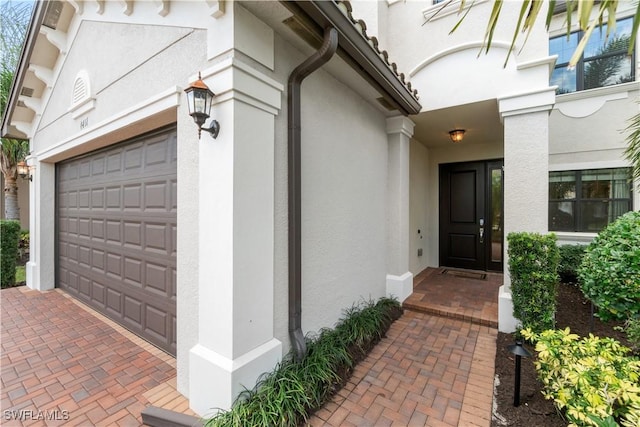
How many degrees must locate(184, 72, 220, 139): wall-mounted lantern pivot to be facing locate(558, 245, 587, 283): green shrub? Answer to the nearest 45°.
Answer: approximately 135° to its left

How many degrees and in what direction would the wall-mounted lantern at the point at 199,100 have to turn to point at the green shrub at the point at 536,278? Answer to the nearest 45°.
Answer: approximately 135° to its left

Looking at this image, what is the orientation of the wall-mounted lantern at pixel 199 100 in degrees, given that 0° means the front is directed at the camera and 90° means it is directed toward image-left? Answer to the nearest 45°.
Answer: approximately 45°

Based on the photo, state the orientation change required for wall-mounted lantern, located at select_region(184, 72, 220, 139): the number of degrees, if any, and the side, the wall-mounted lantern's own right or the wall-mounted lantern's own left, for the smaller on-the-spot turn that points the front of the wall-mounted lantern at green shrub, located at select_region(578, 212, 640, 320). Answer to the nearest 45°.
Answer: approximately 135° to the wall-mounted lantern's own left

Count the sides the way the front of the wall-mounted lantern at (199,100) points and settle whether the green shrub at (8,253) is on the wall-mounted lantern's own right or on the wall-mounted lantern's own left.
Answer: on the wall-mounted lantern's own right

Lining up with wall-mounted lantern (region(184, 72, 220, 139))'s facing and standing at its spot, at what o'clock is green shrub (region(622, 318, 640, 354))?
The green shrub is roughly at 8 o'clock from the wall-mounted lantern.

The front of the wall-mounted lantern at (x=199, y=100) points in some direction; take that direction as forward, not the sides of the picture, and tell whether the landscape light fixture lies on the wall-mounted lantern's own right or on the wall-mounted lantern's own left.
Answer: on the wall-mounted lantern's own left
